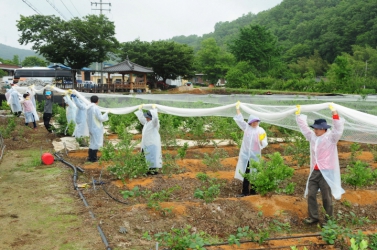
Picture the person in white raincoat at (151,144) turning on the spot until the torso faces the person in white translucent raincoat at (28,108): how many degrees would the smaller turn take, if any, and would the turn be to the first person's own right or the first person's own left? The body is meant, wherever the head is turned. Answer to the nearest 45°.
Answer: approximately 90° to the first person's own right

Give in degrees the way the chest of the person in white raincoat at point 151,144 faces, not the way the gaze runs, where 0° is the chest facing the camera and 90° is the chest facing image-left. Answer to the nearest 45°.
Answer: approximately 45°

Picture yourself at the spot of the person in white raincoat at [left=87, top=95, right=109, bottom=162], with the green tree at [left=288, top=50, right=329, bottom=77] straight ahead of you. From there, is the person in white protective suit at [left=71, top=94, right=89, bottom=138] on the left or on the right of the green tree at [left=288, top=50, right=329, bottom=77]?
left

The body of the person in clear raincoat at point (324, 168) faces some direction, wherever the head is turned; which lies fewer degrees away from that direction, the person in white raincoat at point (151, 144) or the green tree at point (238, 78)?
the person in white raincoat

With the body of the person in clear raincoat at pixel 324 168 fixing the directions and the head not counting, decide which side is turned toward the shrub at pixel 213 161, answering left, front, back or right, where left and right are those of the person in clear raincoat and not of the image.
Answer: right

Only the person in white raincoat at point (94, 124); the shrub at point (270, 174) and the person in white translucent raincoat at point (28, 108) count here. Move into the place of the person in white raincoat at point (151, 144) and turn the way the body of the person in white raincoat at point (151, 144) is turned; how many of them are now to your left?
1

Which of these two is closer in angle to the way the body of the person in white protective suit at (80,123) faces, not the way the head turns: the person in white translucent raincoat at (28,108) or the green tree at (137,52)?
the person in white translucent raincoat
